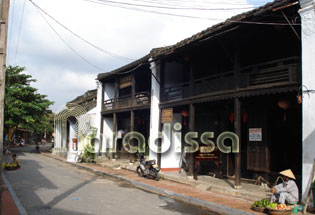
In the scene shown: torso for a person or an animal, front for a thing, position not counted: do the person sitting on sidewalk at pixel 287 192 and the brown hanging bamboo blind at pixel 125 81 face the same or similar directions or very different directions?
same or similar directions

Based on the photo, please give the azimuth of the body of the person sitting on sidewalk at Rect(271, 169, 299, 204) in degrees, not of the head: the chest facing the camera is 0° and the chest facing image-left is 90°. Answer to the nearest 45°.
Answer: approximately 45°

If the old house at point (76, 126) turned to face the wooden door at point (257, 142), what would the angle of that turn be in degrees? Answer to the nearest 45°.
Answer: approximately 45° to its left

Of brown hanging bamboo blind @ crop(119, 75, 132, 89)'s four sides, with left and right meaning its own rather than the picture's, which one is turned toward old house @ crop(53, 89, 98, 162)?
right

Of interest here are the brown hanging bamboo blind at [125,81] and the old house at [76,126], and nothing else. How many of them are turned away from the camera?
0

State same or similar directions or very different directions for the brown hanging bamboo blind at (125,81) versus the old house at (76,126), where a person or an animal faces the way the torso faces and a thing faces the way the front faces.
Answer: same or similar directions

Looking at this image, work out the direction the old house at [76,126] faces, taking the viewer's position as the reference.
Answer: facing the viewer and to the left of the viewer

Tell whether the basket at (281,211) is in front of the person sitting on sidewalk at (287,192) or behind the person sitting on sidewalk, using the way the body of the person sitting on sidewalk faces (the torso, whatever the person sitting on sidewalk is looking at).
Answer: in front

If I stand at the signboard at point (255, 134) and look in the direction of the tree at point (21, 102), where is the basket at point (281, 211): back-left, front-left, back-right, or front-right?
back-left

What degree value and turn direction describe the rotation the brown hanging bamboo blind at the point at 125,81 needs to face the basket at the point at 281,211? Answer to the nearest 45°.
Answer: approximately 45° to its left

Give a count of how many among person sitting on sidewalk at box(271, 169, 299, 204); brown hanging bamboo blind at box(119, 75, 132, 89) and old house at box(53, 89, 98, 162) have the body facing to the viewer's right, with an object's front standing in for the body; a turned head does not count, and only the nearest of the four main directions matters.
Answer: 0

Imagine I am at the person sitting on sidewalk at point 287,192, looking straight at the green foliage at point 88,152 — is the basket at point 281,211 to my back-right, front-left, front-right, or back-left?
back-left
